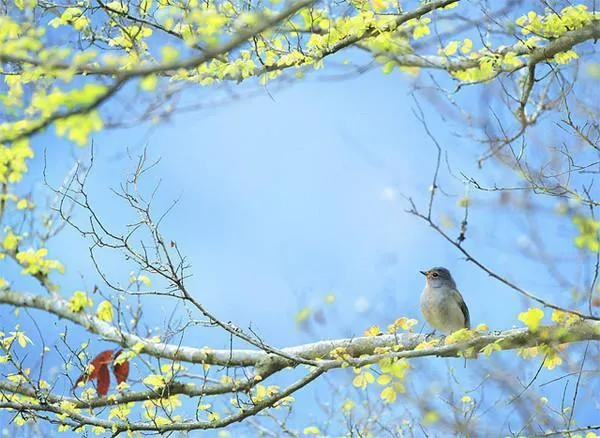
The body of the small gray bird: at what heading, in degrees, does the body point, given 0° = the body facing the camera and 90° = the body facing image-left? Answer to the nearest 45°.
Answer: approximately 45°
